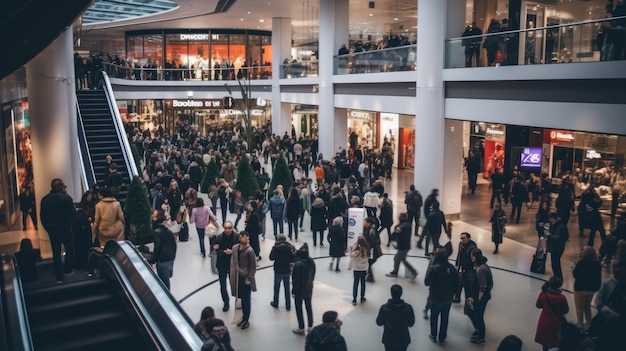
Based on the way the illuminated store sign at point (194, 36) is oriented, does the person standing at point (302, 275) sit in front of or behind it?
in front

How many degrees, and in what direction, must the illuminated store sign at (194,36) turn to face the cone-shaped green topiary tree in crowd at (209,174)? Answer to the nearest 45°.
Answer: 0° — it already faces it

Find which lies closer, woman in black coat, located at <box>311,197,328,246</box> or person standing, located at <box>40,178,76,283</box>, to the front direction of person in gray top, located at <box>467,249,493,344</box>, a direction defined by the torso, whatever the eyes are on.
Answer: the person standing

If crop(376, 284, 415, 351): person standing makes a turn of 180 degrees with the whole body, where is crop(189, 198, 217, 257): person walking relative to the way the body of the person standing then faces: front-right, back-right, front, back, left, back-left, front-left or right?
back-right

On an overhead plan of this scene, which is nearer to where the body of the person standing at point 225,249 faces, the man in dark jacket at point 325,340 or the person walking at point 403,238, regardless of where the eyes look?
the man in dark jacket

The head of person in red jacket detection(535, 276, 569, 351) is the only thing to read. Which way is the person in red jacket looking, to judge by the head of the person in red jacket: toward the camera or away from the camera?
away from the camera

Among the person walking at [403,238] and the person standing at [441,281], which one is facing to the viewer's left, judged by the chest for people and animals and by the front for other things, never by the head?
the person walking at [403,238]

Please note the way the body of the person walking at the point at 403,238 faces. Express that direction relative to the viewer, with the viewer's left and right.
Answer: facing to the left of the viewer

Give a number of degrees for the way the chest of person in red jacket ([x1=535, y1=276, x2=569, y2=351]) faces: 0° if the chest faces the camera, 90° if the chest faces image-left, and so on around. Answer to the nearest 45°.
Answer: approximately 180°

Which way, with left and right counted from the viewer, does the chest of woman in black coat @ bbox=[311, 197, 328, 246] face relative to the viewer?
facing away from the viewer

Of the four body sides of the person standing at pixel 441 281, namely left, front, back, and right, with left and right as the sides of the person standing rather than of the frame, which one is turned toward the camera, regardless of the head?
back

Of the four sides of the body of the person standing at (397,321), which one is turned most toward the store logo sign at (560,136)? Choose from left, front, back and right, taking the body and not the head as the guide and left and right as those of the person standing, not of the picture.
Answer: front
